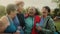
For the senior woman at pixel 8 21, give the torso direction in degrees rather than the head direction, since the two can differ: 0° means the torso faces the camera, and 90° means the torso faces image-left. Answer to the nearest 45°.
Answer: approximately 315°

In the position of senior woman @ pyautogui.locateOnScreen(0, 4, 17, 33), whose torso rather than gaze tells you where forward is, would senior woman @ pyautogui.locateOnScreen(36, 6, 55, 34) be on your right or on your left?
on your left

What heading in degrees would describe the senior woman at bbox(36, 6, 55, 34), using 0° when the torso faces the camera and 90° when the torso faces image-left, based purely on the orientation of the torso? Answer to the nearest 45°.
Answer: approximately 45°
